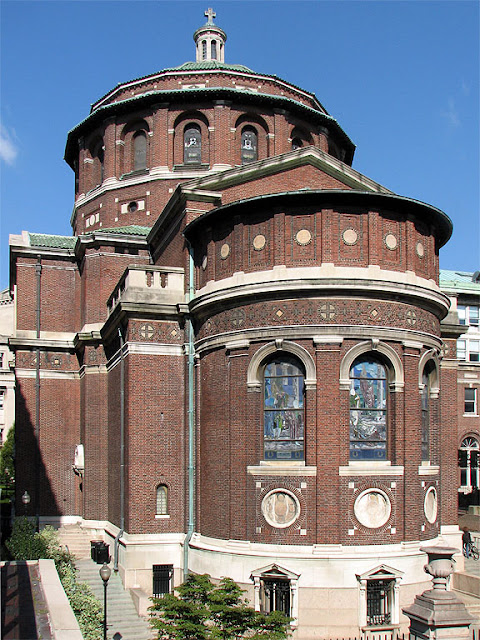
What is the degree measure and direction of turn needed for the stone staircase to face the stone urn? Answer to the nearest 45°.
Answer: approximately 45° to its left

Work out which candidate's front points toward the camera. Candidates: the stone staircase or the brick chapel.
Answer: the stone staircase

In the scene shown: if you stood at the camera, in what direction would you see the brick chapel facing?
facing away from the viewer and to the left of the viewer

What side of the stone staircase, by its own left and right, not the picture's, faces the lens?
front

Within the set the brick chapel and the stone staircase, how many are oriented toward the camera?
1

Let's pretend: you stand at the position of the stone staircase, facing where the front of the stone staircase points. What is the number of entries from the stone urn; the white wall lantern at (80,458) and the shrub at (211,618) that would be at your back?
1

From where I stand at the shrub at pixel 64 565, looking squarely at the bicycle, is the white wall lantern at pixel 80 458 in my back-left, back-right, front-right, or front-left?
front-left

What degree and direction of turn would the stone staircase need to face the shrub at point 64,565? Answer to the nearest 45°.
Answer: approximately 135° to its right

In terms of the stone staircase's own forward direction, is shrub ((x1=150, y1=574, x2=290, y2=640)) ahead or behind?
ahead
